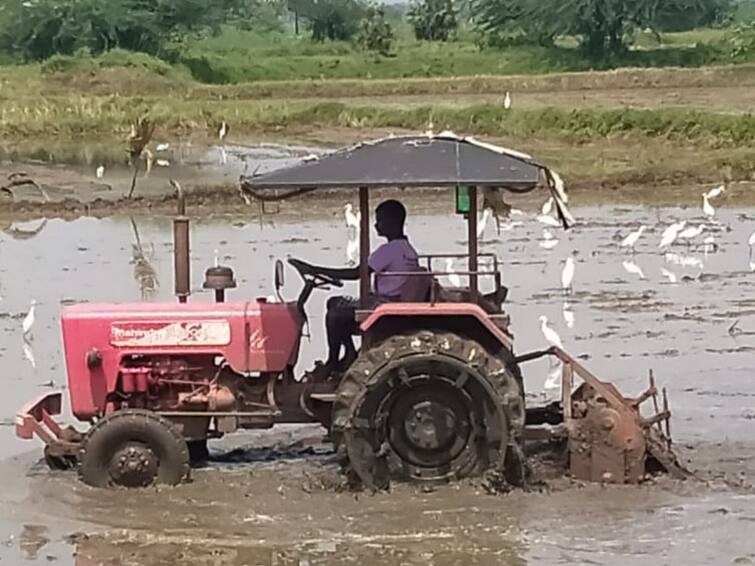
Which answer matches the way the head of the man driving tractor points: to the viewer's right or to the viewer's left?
to the viewer's left

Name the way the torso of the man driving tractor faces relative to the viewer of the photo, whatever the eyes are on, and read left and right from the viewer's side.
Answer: facing to the left of the viewer

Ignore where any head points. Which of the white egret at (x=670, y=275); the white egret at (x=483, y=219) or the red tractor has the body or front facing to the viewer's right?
the white egret at (x=483, y=219)

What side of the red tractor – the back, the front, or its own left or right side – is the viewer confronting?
left

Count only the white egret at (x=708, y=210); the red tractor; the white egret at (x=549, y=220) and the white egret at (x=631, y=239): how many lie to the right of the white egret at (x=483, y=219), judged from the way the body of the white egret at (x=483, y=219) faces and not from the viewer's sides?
1

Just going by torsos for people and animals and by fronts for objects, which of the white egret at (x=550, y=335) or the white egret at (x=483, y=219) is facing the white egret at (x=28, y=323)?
the white egret at (x=550, y=335)

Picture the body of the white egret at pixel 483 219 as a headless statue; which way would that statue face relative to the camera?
to the viewer's right

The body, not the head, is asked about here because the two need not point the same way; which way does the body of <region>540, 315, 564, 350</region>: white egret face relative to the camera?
to the viewer's left
